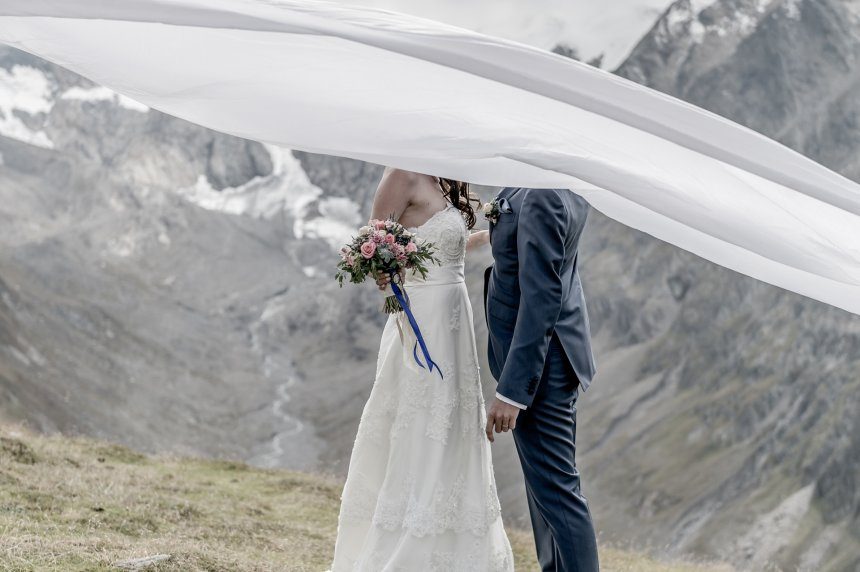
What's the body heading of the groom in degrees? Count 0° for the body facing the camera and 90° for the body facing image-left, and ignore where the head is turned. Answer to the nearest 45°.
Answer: approximately 90°

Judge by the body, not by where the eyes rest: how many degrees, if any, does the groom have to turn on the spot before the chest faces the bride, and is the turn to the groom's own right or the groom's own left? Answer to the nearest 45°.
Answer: approximately 45° to the groom's own right
